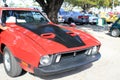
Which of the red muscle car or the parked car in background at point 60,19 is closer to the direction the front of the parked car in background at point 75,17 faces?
the parked car in background

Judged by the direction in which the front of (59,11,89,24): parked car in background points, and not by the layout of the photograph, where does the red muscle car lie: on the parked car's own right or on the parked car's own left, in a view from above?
on the parked car's own left

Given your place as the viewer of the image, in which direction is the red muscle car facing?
facing the viewer and to the right of the viewer

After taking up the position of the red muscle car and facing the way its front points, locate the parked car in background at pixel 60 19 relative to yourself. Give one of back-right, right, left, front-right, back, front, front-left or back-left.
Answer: back-left

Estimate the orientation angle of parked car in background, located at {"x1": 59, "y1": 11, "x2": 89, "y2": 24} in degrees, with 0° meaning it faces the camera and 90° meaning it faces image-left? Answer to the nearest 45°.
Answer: approximately 135°

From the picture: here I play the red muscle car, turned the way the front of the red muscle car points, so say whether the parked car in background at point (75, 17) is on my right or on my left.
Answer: on my left

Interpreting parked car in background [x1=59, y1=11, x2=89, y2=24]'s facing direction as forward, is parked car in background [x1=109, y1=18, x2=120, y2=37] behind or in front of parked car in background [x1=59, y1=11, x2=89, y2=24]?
behind
